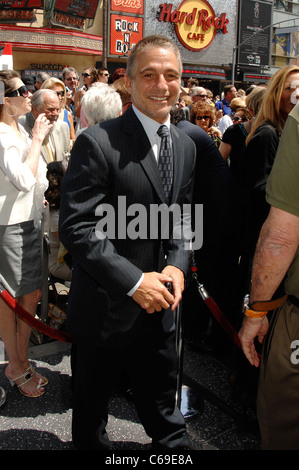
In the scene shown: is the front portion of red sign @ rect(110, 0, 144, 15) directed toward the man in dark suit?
yes

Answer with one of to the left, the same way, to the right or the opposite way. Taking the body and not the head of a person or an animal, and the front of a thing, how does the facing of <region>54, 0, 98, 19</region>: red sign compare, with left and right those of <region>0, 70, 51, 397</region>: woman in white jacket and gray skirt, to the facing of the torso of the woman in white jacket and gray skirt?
to the right

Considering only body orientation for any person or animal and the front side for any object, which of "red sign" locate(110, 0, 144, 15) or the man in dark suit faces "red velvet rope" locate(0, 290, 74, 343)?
the red sign

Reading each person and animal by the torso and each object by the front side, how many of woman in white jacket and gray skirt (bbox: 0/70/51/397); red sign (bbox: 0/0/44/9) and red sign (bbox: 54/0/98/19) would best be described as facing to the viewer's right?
1

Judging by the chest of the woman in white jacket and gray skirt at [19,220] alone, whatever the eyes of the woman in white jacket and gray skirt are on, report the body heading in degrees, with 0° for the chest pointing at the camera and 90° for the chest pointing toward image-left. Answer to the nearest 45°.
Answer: approximately 270°

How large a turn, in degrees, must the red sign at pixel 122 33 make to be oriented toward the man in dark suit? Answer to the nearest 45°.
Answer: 0° — it already faces them

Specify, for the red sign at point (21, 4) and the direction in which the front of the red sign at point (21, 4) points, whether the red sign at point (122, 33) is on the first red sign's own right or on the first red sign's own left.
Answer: on the first red sign's own left

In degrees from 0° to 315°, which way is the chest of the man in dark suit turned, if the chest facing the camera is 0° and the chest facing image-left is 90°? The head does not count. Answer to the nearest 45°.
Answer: approximately 315°

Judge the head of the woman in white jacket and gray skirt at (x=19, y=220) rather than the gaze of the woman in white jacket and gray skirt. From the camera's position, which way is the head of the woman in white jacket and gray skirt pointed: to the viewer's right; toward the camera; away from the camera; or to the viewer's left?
to the viewer's right
